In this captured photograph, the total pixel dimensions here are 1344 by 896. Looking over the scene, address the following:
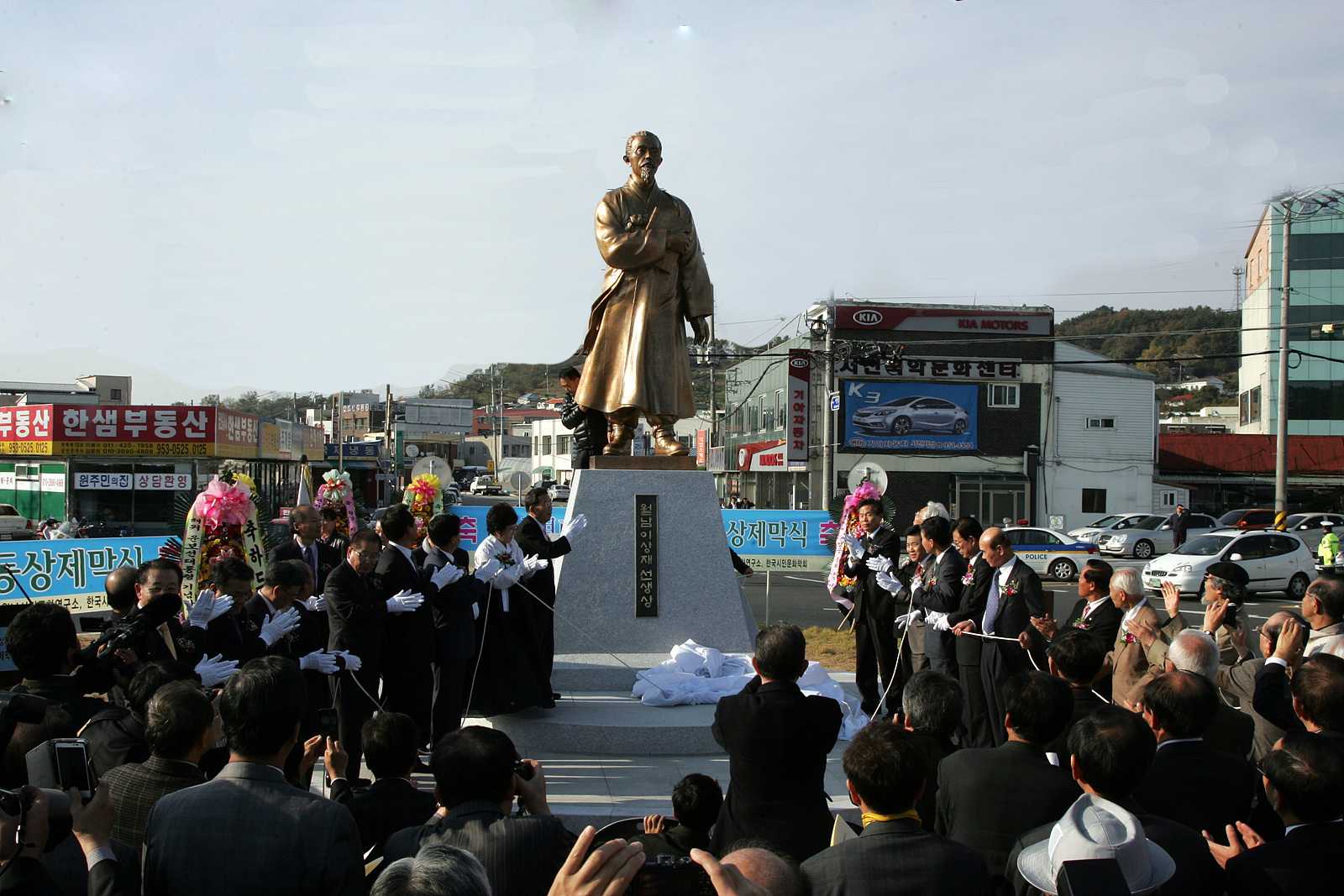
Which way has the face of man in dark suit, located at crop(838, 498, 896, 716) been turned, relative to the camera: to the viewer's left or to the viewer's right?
to the viewer's left

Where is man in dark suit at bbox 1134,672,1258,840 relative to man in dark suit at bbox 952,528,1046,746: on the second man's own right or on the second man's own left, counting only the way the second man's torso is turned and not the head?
on the second man's own left

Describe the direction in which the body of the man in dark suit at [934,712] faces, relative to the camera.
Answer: away from the camera

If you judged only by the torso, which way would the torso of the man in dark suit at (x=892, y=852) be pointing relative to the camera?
away from the camera

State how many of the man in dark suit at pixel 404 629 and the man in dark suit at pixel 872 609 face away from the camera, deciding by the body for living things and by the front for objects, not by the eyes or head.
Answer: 0

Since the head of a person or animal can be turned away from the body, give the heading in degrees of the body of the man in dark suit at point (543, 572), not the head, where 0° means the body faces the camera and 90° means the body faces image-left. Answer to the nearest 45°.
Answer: approximately 270°

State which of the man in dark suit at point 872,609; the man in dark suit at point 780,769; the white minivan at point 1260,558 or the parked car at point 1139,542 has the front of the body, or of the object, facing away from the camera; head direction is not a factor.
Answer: the man in dark suit at point 780,769

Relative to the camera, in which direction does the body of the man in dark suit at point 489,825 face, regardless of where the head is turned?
away from the camera

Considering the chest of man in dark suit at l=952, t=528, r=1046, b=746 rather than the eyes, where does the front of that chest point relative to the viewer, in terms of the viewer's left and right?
facing the viewer and to the left of the viewer

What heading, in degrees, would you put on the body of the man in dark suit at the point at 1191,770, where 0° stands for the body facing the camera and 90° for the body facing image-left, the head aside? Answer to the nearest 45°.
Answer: approximately 135°

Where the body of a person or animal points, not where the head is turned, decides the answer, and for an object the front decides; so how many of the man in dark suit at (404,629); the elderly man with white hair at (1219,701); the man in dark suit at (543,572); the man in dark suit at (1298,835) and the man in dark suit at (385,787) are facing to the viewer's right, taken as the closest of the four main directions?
2

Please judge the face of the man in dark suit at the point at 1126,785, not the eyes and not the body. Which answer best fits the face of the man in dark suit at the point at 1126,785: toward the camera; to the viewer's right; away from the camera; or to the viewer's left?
away from the camera

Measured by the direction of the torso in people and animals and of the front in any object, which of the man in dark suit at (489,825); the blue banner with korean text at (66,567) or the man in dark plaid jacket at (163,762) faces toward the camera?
the blue banner with korean text

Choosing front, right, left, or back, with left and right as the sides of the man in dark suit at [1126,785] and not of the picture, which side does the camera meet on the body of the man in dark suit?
back
